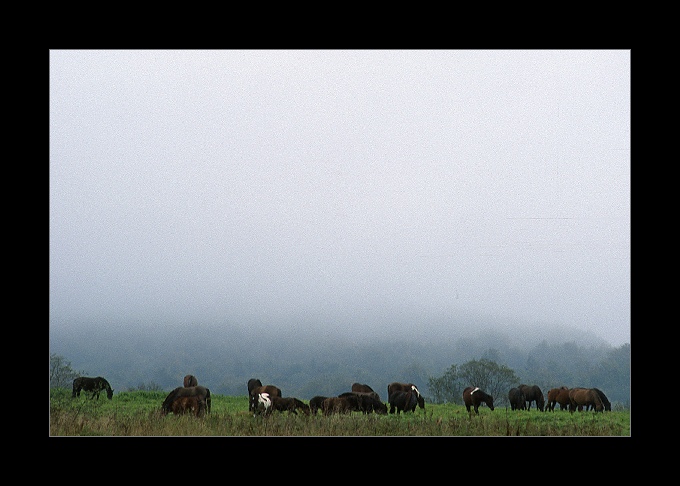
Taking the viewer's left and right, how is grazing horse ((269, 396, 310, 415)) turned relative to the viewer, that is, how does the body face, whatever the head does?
facing to the right of the viewer

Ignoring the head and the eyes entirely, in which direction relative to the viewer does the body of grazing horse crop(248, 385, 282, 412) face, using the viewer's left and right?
facing to the left of the viewer

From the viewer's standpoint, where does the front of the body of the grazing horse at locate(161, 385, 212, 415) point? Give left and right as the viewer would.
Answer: facing to the left of the viewer
